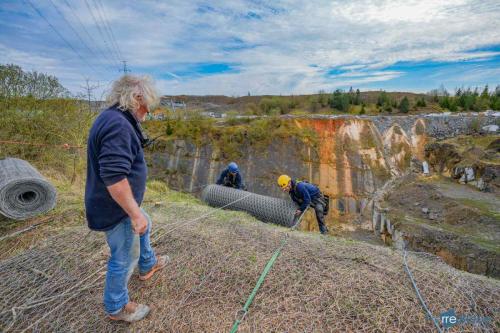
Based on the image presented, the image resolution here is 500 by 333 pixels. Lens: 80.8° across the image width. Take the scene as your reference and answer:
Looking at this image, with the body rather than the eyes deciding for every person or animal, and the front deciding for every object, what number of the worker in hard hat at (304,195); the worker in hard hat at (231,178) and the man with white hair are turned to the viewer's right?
1

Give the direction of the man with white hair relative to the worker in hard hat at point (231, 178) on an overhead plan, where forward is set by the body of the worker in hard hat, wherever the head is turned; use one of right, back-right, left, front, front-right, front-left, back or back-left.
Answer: front

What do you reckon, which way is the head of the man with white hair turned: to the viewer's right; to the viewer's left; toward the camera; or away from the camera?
to the viewer's right

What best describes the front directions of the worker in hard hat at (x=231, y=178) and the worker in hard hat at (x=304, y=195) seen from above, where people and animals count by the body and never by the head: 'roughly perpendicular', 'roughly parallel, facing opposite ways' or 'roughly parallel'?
roughly perpendicular

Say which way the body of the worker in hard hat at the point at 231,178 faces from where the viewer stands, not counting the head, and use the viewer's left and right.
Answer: facing the viewer

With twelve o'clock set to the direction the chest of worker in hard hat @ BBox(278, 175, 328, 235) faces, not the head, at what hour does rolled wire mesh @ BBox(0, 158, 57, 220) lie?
The rolled wire mesh is roughly at 11 o'clock from the worker in hard hat.

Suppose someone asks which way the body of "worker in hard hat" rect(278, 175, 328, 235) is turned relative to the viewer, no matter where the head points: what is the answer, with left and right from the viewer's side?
facing to the left of the viewer

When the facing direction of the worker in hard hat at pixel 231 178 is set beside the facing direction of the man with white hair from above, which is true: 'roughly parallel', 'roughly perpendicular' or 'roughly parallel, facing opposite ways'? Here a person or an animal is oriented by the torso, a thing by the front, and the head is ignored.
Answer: roughly perpendicular

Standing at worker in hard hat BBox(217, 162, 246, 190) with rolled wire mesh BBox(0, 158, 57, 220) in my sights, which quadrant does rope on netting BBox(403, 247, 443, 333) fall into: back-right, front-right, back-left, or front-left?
front-left

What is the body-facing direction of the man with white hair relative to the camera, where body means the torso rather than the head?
to the viewer's right

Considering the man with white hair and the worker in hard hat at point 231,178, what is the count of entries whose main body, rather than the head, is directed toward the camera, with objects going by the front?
1

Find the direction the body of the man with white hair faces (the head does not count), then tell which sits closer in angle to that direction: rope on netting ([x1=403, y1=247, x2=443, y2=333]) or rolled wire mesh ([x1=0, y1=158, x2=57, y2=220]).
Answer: the rope on netting
